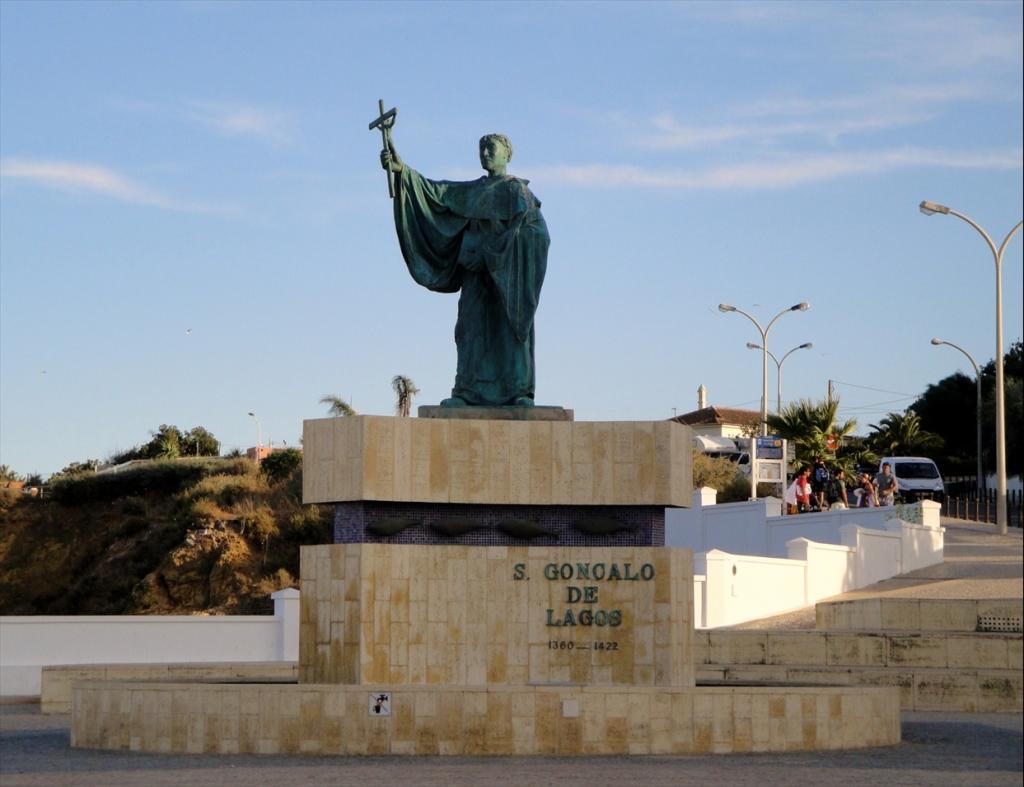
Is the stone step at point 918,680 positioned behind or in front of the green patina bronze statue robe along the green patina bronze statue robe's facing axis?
behind

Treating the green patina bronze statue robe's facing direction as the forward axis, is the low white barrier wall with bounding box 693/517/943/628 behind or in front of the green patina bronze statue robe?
behind

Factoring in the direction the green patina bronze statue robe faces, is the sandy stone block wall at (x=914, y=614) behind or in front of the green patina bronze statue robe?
behind

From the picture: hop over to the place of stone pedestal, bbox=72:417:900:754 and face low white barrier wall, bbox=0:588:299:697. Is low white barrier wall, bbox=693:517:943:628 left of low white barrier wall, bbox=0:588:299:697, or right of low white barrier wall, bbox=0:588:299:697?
right

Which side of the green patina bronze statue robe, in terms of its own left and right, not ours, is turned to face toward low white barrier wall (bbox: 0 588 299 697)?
right

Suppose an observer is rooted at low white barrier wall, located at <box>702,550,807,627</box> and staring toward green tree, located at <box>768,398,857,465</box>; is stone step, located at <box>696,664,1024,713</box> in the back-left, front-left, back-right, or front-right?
back-right

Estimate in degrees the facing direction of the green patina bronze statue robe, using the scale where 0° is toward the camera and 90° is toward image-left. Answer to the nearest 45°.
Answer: approximately 45°

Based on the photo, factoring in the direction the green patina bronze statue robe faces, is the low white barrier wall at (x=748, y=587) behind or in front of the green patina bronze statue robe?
behind
